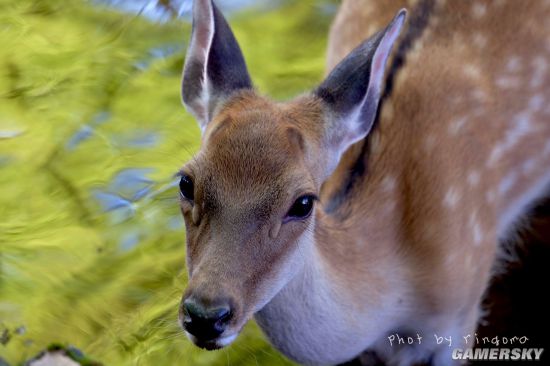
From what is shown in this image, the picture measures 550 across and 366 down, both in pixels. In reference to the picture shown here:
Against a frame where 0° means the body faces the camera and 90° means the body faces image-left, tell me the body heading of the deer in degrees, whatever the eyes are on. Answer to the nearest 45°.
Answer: approximately 45°
